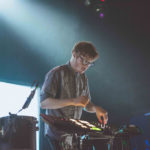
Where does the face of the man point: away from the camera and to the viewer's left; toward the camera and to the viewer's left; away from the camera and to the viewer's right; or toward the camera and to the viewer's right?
toward the camera and to the viewer's right

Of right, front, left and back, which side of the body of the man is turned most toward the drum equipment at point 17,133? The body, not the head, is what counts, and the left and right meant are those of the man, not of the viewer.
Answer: right

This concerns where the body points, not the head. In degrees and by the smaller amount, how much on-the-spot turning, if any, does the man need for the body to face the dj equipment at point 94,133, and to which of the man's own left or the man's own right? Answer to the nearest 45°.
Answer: approximately 45° to the man's own right

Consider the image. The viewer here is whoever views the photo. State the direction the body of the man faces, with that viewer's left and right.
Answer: facing the viewer and to the right of the viewer

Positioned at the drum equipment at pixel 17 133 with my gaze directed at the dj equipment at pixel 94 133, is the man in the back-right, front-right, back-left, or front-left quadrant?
front-left
